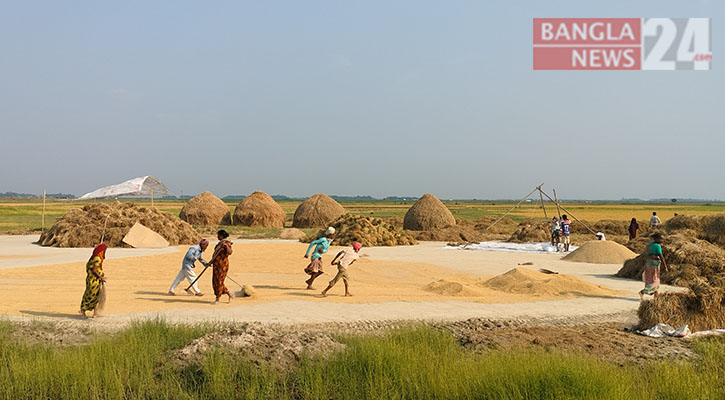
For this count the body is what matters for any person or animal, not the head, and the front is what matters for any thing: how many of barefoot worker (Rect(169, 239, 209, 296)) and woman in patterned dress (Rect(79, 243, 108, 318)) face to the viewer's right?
2

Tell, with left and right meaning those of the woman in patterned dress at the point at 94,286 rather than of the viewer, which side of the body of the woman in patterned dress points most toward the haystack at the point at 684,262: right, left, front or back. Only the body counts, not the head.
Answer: front

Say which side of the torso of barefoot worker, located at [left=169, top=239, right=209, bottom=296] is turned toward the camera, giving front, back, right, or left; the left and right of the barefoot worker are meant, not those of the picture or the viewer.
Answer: right

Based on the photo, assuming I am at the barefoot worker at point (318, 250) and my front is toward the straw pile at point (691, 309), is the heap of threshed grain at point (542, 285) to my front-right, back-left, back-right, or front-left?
front-left

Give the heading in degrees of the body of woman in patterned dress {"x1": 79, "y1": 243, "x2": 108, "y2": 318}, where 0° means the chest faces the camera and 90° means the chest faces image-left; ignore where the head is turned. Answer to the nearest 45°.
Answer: approximately 270°

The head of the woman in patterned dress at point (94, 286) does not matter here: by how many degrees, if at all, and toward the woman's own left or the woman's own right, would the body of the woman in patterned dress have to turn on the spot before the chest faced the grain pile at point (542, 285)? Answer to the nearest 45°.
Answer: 0° — they already face it

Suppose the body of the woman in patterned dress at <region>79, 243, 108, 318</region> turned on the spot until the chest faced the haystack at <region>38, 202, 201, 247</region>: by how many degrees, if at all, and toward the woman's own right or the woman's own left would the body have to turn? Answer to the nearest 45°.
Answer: approximately 90° to the woman's own left

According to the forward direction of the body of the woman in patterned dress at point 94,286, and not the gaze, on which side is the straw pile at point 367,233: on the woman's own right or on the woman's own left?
on the woman's own left

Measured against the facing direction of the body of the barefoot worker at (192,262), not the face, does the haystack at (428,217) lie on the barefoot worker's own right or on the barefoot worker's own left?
on the barefoot worker's own left

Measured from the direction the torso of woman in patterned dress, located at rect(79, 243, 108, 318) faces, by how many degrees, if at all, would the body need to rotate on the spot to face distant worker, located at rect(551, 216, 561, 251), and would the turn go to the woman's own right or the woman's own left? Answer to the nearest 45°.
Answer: approximately 45° to the woman's own left

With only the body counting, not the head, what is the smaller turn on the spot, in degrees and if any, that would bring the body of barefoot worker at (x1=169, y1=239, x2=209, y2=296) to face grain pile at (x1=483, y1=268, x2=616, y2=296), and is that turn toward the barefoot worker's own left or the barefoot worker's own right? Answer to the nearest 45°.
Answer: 0° — they already face it

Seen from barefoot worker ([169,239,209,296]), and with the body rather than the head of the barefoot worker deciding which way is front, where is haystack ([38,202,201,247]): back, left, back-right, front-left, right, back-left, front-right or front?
left

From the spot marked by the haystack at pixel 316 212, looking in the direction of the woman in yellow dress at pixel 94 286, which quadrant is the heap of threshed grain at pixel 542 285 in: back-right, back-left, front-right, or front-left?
front-left

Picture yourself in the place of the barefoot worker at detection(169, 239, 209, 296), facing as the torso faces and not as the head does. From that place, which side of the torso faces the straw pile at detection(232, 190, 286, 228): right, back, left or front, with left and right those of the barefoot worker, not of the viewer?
left
